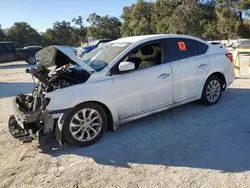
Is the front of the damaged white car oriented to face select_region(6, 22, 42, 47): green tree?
no

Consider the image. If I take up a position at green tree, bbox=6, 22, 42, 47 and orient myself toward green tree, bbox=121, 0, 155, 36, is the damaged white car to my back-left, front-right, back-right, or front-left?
front-right

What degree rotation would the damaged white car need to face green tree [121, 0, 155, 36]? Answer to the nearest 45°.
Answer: approximately 135° to its right

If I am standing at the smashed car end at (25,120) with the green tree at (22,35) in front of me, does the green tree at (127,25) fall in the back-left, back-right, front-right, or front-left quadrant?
front-right

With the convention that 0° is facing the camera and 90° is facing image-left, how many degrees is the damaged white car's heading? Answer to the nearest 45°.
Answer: approximately 45°

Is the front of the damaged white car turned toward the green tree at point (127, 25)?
no
